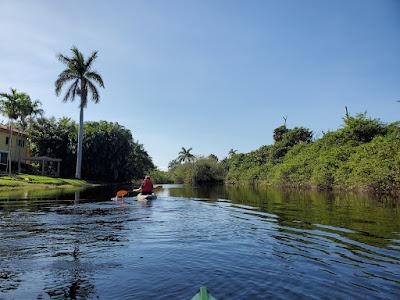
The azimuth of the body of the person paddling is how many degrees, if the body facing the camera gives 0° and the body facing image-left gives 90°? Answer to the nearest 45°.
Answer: approximately 180°
